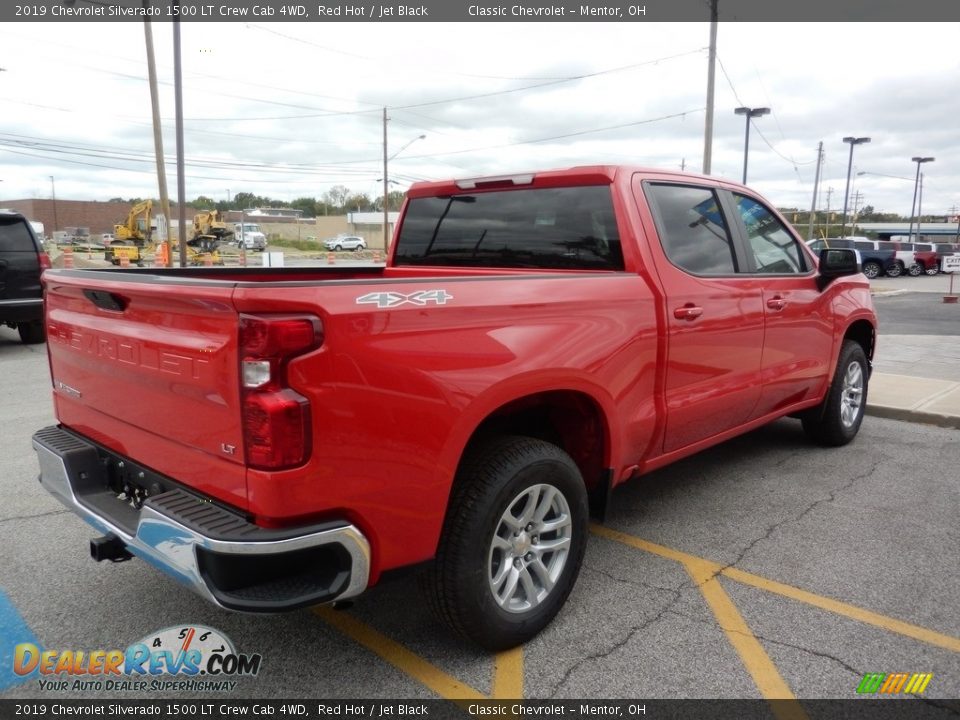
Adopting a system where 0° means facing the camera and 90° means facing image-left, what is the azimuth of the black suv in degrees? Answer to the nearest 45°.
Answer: approximately 180°

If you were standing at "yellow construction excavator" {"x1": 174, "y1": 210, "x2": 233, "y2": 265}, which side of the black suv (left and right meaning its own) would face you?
front

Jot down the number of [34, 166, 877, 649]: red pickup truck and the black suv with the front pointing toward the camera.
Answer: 0

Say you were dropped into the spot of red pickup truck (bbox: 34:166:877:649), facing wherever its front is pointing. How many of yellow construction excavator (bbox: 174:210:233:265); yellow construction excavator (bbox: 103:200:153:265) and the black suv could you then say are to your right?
0

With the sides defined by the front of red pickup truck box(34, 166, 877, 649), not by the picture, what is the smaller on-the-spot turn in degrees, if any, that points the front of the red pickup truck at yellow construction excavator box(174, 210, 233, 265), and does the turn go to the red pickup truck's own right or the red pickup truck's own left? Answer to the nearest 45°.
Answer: approximately 45° to the red pickup truck's own left

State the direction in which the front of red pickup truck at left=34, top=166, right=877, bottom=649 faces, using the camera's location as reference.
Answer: facing away from the viewer and to the right of the viewer

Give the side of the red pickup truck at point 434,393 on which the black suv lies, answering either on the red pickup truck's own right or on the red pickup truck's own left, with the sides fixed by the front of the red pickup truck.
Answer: on the red pickup truck's own left

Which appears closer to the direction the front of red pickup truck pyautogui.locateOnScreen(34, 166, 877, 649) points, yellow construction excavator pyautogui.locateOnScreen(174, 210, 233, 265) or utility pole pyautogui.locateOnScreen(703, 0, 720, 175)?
the utility pole

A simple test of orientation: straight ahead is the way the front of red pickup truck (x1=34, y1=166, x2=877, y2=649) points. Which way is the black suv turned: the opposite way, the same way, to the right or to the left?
to the left

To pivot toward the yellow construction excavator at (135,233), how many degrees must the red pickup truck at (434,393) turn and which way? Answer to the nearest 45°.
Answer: approximately 90° to its left

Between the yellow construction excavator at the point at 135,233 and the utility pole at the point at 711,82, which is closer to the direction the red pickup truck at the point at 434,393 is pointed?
the utility pole

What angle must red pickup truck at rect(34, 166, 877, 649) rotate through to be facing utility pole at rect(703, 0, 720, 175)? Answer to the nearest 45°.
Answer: approximately 45° to its left

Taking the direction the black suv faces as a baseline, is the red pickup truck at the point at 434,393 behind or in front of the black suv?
behind

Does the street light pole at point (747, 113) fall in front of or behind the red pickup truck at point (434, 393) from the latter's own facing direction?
in front

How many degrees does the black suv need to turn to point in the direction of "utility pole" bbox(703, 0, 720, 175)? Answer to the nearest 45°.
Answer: approximately 90° to its right

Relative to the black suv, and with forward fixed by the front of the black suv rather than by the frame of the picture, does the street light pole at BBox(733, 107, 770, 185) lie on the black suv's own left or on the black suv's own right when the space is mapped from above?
on the black suv's own right
